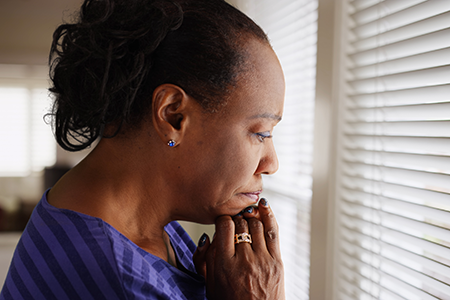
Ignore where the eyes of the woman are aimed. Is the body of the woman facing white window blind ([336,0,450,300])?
yes

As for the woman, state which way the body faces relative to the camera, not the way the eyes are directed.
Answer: to the viewer's right

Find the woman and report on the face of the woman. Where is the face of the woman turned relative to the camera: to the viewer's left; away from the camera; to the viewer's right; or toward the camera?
to the viewer's right

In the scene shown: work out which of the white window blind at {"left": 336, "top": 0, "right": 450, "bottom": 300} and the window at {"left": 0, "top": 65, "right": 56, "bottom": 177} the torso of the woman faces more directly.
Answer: the white window blind

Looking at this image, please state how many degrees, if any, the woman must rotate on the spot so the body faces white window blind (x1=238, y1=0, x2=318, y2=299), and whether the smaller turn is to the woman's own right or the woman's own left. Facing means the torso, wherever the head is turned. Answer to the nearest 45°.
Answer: approximately 45° to the woman's own left

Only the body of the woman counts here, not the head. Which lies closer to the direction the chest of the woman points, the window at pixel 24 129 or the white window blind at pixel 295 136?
the white window blind
